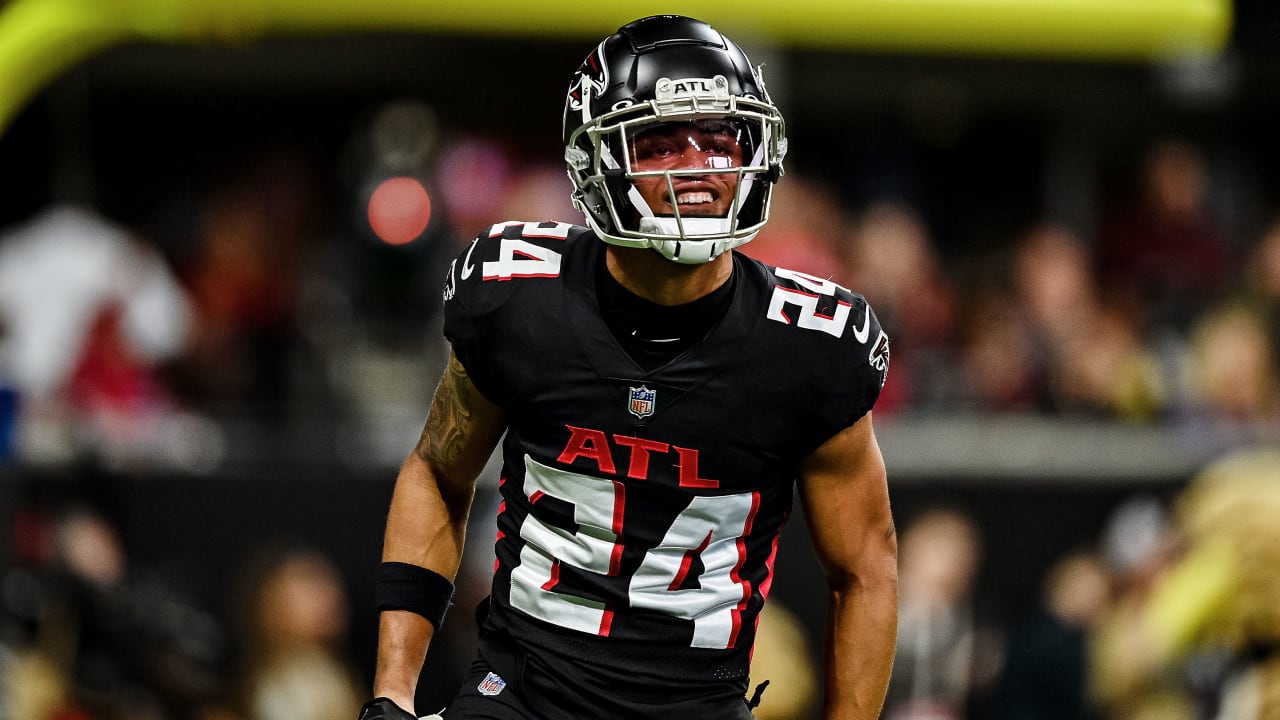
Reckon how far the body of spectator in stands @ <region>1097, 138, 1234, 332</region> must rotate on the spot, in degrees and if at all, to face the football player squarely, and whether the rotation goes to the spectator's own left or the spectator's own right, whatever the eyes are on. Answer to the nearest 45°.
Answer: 0° — they already face them

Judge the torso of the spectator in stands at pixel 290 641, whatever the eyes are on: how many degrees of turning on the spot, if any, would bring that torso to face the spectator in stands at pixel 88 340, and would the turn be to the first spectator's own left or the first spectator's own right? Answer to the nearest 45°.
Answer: approximately 135° to the first spectator's own right

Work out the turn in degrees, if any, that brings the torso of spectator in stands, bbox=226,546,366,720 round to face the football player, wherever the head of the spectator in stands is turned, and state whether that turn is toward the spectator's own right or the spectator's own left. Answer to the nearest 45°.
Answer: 0° — they already face them

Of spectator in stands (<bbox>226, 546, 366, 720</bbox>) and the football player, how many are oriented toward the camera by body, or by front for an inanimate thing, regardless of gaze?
2

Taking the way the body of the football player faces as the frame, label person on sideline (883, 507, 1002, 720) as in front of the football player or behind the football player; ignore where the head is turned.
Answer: behind

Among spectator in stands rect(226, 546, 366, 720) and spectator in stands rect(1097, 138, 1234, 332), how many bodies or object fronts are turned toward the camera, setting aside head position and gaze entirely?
2

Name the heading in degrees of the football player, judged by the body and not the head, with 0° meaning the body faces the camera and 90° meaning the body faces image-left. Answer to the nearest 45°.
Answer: approximately 0°

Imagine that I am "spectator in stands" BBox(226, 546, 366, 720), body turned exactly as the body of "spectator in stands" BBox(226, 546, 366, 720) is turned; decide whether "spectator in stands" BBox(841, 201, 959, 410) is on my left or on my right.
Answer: on my left
